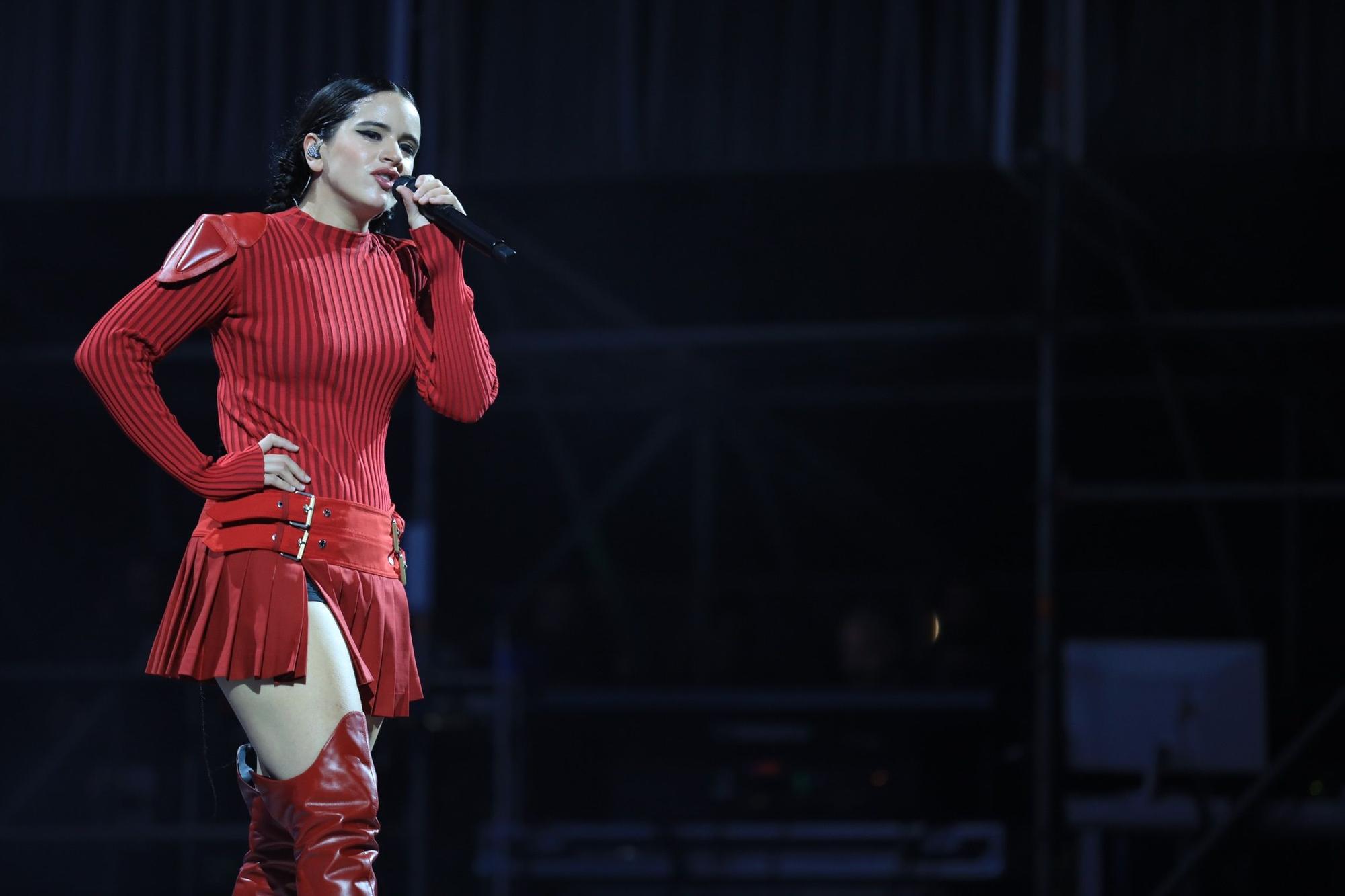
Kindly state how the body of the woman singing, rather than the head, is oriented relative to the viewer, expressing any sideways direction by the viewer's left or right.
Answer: facing the viewer and to the right of the viewer

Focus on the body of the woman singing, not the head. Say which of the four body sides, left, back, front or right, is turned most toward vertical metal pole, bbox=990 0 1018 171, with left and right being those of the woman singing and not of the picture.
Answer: left

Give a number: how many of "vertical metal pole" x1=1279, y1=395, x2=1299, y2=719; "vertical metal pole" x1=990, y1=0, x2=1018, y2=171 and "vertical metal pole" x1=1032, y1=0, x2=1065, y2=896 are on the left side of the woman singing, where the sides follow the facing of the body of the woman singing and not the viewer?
3

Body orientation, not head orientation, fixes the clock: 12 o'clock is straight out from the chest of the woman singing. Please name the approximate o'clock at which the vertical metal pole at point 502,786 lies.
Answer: The vertical metal pole is roughly at 8 o'clock from the woman singing.

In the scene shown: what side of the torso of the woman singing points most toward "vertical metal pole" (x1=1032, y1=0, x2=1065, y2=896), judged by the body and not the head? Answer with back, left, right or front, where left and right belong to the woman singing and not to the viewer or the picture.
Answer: left
